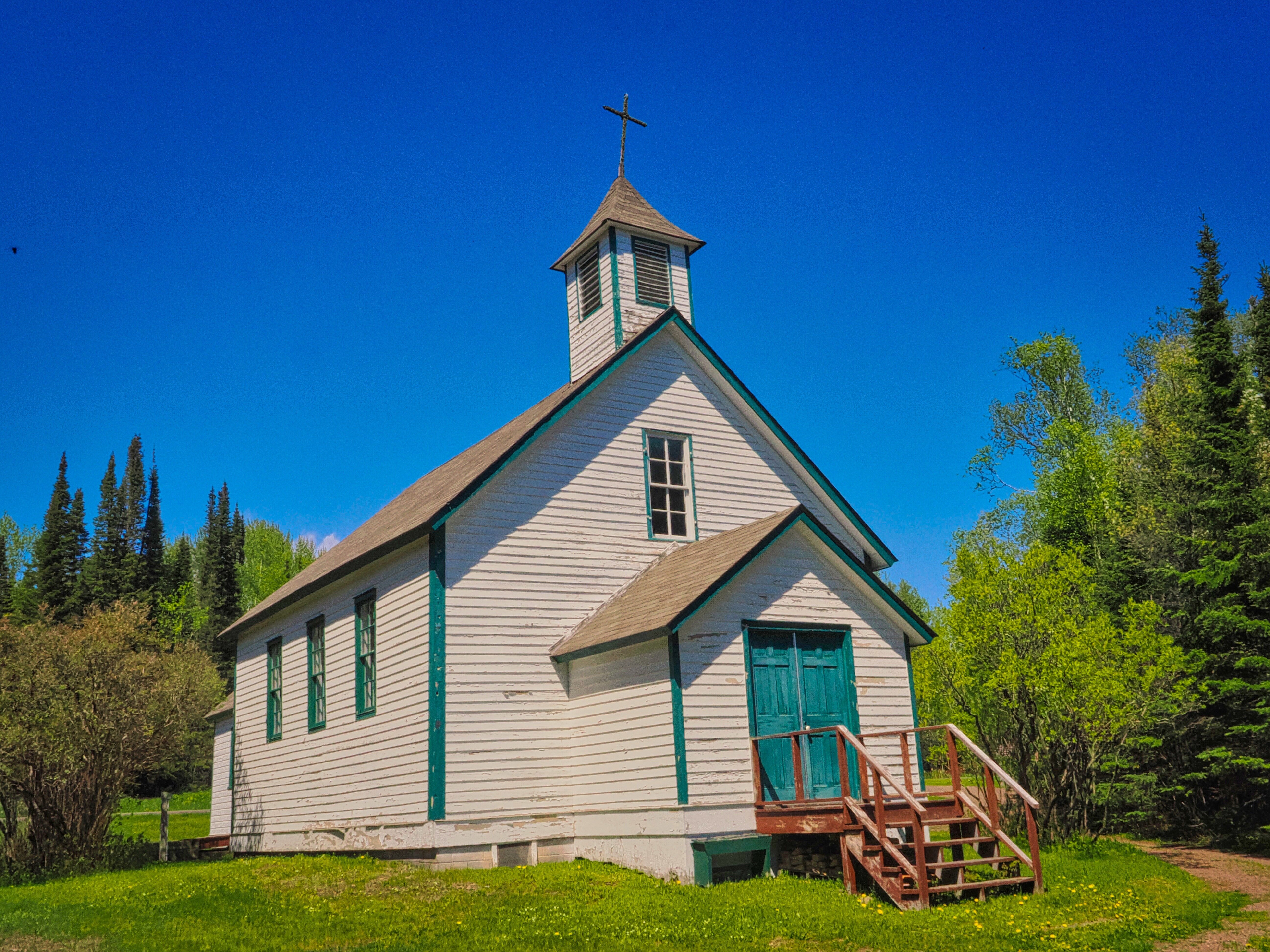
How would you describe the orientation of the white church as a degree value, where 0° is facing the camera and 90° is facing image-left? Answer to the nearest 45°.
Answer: approximately 315°
